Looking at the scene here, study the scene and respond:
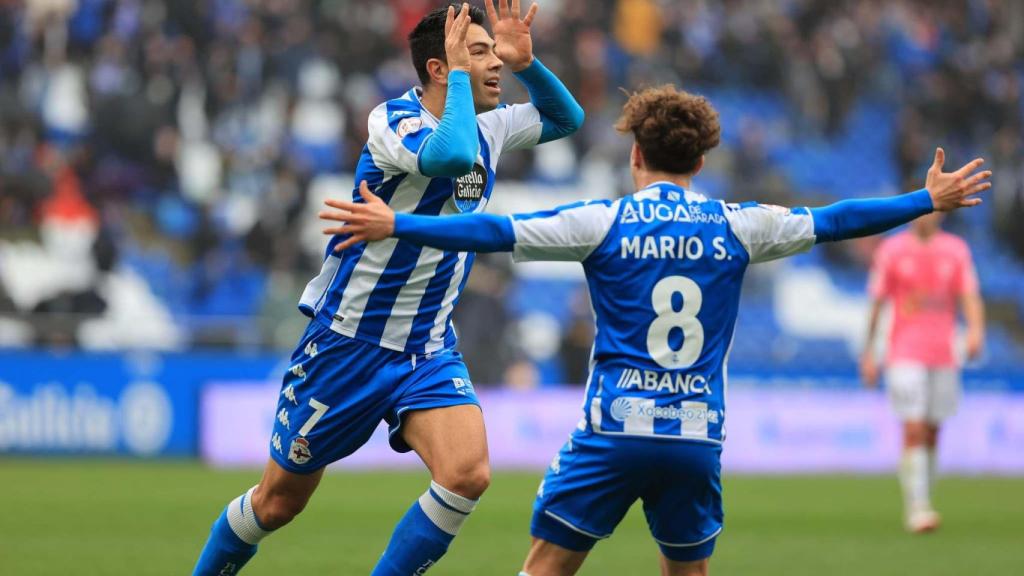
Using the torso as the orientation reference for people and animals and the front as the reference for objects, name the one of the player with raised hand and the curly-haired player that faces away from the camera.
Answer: the curly-haired player

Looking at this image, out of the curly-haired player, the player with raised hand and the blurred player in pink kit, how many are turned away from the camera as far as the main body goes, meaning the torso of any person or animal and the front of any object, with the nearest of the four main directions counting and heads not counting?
1

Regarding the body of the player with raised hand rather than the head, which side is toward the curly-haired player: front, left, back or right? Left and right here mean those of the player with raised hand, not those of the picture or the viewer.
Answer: front

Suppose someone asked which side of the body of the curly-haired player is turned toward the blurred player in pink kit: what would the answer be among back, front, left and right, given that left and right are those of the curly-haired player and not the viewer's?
front

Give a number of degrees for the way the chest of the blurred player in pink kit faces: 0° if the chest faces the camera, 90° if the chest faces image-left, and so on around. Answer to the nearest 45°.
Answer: approximately 0°

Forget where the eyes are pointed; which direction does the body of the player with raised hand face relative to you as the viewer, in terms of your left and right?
facing the viewer and to the right of the viewer

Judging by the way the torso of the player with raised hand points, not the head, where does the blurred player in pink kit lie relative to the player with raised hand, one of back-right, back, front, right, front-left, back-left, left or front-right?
left

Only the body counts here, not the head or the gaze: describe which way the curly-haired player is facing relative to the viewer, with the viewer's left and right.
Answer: facing away from the viewer

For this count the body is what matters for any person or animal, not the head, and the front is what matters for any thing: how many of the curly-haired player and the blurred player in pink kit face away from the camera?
1

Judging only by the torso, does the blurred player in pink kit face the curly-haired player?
yes

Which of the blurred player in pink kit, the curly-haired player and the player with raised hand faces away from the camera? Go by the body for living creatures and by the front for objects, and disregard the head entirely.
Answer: the curly-haired player
